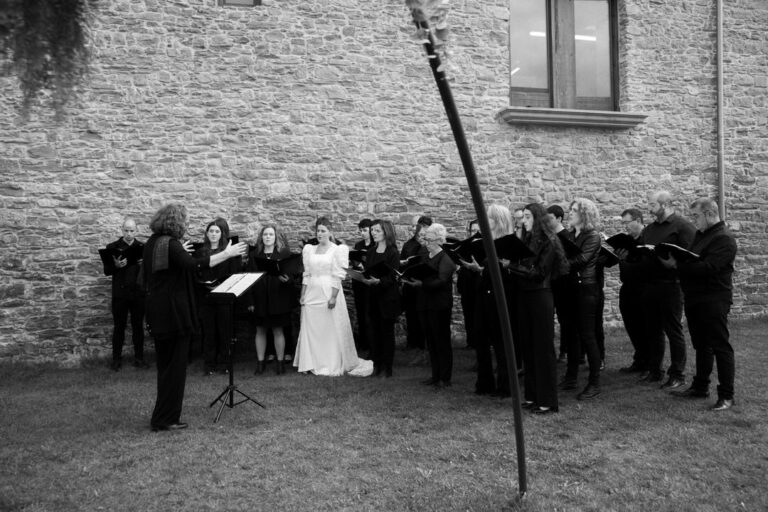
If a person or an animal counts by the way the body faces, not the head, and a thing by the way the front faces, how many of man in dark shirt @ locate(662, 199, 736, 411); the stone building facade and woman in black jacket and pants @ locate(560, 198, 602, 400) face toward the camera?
1

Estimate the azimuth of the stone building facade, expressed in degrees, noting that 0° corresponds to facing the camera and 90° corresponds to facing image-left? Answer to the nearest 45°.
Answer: approximately 0°

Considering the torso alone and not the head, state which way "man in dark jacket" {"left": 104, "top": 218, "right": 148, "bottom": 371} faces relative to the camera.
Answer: toward the camera

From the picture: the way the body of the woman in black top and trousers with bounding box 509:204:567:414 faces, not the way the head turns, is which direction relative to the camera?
to the viewer's left

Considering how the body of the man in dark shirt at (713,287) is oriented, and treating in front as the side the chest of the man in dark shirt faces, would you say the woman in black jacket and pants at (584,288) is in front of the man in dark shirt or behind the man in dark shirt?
in front

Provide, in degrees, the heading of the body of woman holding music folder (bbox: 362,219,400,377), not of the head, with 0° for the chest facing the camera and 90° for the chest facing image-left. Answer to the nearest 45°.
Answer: approximately 45°

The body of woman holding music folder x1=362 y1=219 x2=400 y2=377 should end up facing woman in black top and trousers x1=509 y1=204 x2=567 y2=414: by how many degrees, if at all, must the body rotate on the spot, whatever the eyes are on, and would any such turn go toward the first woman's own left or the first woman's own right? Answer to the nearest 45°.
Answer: approximately 90° to the first woman's own left

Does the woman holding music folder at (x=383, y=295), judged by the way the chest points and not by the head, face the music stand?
yes

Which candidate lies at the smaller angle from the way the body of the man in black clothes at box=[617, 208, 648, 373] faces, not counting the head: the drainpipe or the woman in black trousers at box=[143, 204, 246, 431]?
the woman in black trousers

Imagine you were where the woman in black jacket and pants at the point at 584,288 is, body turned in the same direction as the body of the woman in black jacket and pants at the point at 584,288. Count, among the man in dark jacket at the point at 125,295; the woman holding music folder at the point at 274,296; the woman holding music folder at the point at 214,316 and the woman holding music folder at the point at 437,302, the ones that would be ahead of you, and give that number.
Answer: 4

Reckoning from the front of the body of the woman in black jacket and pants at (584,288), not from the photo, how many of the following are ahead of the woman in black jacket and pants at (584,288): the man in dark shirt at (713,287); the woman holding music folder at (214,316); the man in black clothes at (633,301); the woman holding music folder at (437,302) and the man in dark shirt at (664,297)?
2

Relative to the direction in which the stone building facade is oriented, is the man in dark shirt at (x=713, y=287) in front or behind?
in front

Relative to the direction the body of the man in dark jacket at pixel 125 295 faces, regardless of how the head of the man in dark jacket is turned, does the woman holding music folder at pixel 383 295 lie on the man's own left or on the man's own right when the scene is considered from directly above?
on the man's own left

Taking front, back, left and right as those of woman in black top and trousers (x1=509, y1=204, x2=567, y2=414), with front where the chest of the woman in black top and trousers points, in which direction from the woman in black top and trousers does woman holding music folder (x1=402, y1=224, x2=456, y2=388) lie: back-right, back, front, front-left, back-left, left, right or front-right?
front-right

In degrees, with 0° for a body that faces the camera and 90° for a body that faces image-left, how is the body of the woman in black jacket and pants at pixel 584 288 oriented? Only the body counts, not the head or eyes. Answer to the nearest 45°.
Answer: approximately 90°

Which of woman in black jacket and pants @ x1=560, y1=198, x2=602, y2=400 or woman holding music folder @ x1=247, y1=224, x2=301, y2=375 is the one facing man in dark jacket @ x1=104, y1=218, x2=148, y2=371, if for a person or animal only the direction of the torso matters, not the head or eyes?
the woman in black jacket and pants
